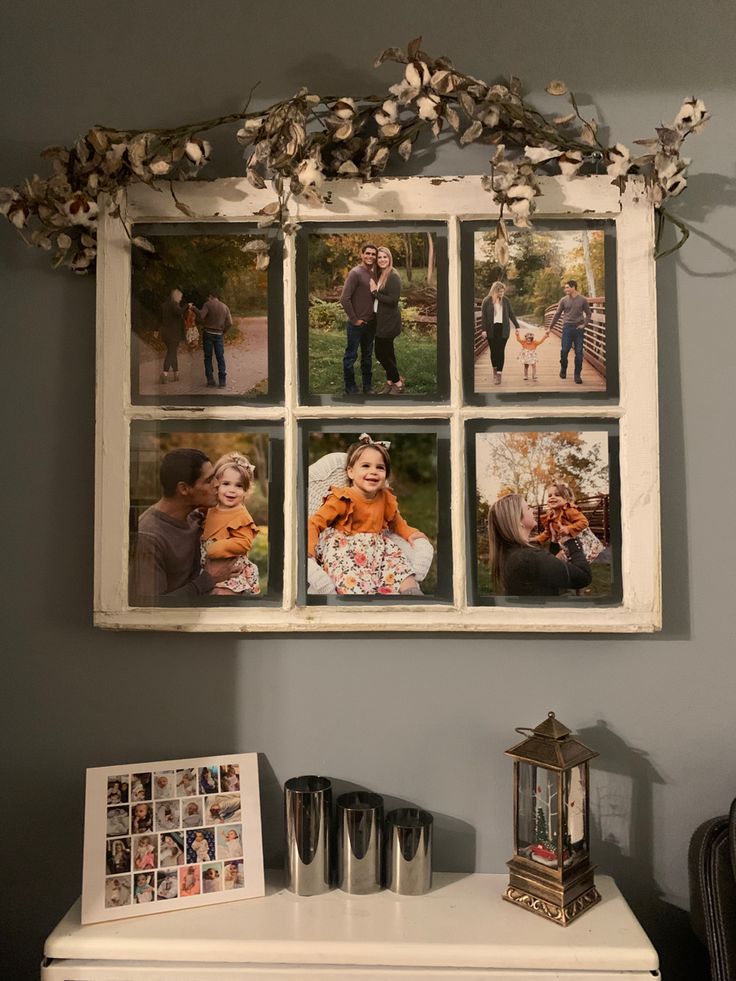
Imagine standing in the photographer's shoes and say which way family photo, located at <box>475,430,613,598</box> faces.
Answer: facing the viewer

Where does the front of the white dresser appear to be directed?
toward the camera

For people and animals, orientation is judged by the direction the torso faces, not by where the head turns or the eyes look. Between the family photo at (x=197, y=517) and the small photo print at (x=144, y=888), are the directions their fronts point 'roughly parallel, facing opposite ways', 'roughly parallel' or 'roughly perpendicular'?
roughly parallel

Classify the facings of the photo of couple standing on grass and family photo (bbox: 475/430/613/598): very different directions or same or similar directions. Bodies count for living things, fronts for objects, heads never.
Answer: same or similar directions

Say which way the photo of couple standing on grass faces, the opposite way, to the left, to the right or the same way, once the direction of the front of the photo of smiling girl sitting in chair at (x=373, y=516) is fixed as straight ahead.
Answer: the same way

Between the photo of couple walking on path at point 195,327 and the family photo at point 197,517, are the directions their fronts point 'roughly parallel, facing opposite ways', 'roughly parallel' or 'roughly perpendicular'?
roughly parallel

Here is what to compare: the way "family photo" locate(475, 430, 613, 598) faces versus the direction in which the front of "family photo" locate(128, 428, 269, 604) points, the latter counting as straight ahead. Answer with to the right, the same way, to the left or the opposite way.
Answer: the same way

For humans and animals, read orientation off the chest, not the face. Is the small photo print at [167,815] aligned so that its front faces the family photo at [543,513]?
no

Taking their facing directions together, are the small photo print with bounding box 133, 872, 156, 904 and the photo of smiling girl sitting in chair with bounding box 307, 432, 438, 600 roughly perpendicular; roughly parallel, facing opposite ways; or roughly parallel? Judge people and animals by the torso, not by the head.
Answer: roughly parallel

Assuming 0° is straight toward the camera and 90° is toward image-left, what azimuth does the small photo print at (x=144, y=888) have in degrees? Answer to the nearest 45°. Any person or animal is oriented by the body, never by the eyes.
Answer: approximately 0°

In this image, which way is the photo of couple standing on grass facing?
toward the camera

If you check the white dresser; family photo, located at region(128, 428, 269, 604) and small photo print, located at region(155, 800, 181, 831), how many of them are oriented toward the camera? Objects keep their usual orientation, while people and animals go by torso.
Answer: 3
